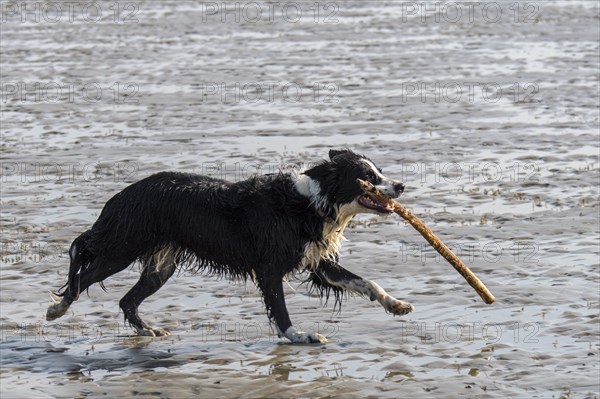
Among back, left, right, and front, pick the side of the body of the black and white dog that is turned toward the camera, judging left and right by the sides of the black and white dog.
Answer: right
